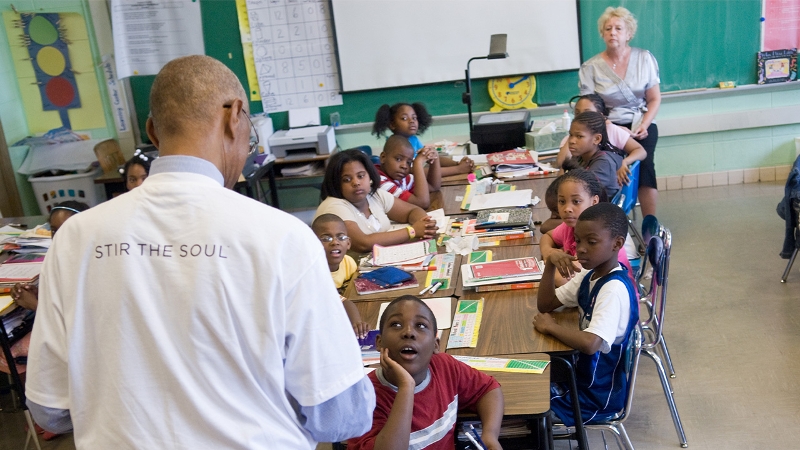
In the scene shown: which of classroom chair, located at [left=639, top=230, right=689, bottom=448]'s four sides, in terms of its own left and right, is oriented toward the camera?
left

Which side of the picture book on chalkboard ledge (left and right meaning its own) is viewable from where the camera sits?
front

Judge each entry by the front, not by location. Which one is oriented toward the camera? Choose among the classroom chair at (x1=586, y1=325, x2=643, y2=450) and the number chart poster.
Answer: the number chart poster

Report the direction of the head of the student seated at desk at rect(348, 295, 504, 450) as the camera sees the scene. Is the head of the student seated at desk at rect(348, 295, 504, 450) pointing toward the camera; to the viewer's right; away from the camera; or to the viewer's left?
toward the camera

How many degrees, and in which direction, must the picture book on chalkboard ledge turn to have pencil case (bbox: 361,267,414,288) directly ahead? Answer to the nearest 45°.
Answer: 0° — it already faces it

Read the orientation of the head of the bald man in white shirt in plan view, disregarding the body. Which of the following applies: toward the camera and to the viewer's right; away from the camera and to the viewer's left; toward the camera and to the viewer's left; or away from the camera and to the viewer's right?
away from the camera and to the viewer's right

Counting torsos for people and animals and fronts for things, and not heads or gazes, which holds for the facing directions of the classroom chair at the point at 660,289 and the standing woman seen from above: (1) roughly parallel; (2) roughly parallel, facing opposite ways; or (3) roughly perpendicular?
roughly perpendicular

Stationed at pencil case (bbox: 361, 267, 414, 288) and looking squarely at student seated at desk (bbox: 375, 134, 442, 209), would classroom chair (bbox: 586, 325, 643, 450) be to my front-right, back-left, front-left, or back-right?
back-right

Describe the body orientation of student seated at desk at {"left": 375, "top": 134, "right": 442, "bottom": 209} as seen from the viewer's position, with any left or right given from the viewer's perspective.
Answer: facing the viewer and to the right of the viewer

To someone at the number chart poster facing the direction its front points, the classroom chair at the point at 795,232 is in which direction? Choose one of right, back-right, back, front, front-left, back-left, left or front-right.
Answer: front-left

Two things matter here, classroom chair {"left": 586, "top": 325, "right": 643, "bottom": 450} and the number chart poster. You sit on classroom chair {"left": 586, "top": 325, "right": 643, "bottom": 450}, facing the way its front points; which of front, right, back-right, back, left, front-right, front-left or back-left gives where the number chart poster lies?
front-right

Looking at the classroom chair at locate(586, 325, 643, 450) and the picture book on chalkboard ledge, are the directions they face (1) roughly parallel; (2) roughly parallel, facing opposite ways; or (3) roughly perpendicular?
roughly perpendicular

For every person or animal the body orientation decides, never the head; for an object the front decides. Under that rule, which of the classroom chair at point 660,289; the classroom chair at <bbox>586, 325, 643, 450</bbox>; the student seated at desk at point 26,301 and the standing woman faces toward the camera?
the standing woman

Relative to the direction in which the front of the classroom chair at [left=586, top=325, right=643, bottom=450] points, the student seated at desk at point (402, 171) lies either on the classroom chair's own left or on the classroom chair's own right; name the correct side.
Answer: on the classroom chair's own right

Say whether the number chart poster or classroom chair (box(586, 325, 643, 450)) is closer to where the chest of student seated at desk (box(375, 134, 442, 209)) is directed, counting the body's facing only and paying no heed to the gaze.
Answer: the classroom chair

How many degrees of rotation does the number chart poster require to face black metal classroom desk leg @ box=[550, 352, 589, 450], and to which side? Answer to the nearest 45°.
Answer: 0° — it already faces it
